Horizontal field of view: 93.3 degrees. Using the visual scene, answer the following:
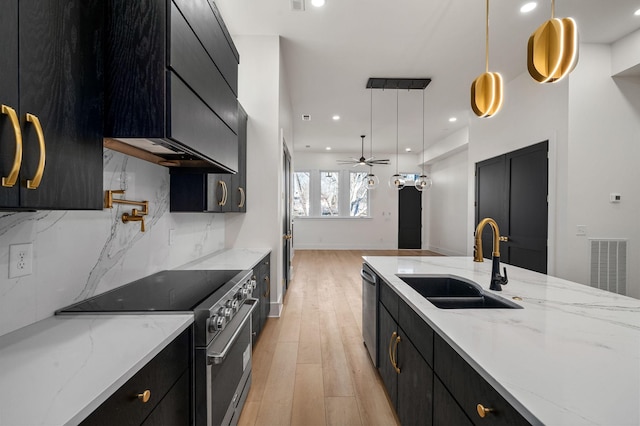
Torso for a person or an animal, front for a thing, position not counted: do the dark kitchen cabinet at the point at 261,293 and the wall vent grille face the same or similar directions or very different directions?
very different directions

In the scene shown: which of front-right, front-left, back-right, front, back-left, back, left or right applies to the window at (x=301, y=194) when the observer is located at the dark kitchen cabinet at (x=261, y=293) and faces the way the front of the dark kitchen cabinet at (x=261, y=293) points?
left

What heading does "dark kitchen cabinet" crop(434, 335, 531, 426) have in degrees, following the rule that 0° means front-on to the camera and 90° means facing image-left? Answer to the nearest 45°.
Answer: approximately 45°

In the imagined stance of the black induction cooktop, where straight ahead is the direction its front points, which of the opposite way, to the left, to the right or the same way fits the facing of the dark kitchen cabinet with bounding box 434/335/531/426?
the opposite way

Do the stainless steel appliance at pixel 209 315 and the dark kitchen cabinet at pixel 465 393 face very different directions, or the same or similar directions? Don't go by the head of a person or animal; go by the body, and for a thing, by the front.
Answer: very different directions

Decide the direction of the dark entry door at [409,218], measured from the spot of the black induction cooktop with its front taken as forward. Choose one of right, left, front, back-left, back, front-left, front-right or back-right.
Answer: front-left

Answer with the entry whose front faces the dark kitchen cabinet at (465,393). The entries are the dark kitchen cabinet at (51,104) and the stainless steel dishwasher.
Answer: the dark kitchen cabinet at (51,104)

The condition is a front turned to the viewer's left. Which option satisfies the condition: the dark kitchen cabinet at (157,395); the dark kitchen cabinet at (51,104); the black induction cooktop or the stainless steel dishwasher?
the stainless steel dishwasher

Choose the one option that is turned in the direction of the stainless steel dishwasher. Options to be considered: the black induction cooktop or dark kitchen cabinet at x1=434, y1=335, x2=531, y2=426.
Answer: the black induction cooktop

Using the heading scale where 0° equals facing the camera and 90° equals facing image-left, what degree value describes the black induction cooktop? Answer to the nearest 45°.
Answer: approximately 270°

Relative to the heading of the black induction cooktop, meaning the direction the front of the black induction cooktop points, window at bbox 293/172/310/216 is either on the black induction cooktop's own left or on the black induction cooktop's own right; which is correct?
on the black induction cooktop's own left

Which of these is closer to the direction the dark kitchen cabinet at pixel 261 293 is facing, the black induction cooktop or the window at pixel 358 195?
the window

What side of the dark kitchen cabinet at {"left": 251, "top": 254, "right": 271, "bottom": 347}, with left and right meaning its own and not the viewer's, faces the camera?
right

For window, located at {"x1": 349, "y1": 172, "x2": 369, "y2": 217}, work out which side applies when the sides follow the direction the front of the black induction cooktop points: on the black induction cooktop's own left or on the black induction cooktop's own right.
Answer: on the black induction cooktop's own left

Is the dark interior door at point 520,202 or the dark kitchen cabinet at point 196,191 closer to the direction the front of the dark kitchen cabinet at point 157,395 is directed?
the dark interior door

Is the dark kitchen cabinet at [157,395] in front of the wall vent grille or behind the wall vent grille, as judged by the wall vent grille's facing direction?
in front

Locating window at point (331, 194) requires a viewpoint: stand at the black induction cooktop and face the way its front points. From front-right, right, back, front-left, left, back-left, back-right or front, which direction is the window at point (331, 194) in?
front-left
